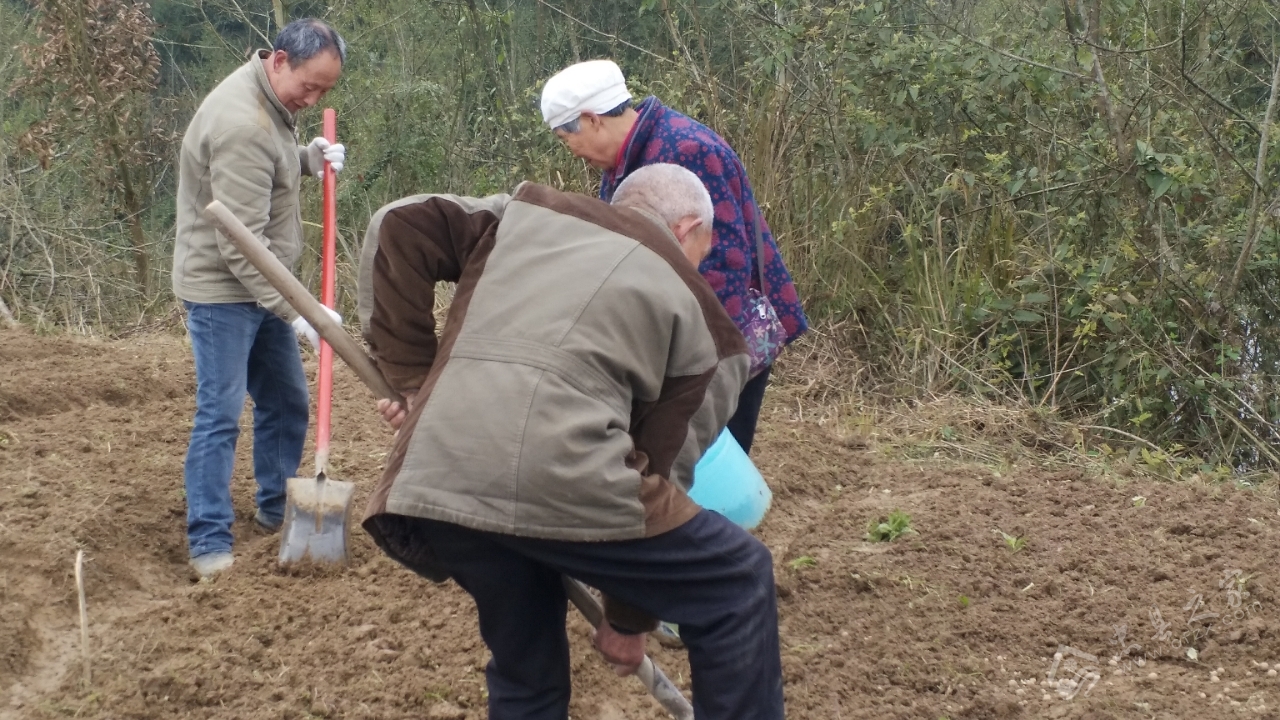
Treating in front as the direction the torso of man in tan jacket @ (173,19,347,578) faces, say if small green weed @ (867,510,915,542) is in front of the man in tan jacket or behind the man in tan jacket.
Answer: in front

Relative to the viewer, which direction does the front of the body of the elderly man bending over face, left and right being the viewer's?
facing away from the viewer and to the right of the viewer

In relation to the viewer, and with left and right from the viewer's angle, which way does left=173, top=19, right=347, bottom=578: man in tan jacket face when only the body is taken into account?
facing to the right of the viewer

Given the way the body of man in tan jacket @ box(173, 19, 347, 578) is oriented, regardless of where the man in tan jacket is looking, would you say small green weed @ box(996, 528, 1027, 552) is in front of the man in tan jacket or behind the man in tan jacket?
in front

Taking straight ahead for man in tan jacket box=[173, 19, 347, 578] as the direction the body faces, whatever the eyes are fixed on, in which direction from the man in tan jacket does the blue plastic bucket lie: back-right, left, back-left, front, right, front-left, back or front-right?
front-right

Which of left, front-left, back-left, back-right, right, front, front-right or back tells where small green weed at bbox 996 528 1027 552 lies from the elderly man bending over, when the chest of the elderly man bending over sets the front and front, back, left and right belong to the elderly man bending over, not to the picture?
front

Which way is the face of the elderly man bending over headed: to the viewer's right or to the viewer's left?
to the viewer's right

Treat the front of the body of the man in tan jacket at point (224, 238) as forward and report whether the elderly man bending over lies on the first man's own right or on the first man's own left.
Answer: on the first man's own right

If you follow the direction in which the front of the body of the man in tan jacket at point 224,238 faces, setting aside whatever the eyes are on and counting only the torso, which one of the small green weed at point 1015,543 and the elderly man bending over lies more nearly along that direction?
the small green weed

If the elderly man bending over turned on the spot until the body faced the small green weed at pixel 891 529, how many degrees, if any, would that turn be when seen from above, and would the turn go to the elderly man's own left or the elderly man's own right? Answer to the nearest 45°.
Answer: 0° — they already face it

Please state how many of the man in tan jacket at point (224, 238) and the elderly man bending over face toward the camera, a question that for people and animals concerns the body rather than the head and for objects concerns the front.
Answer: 0
